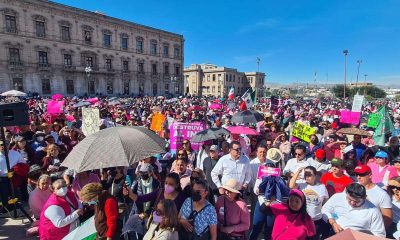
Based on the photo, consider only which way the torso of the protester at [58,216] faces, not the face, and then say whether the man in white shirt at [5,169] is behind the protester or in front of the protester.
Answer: behind

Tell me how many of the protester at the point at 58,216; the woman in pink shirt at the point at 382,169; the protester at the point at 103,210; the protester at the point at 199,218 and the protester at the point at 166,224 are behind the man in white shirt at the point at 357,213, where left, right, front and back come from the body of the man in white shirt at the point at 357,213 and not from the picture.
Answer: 1

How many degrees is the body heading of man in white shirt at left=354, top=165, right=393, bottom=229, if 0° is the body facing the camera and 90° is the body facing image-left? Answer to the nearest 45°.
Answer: approximately 45°

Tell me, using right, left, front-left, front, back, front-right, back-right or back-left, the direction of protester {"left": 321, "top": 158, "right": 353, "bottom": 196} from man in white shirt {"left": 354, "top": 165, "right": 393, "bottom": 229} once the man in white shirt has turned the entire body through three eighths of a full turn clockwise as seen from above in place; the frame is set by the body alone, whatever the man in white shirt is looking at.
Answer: front-left

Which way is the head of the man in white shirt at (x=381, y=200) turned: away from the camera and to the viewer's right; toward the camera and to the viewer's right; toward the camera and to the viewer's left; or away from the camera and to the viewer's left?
toward the camera and to the viewer's left

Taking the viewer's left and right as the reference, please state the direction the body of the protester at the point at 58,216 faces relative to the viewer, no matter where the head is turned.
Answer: facing the viewer and to the right of the viewer

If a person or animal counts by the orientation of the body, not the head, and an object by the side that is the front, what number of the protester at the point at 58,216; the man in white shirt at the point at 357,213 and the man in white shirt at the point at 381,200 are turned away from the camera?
0

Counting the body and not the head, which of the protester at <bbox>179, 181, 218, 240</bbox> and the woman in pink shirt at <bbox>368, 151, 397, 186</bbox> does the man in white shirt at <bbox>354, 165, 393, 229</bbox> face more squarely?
the protester

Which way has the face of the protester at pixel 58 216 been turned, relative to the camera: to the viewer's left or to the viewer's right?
to the viewer's right

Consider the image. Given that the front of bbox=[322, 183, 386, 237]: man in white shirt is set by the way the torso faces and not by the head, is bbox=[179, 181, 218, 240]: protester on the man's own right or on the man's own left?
on the man's own right

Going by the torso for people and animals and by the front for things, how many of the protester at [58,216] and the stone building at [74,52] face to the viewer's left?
0

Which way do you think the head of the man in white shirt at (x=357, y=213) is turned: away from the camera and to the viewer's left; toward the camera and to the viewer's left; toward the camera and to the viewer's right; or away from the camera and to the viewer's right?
toward the camera and to the viewer's left

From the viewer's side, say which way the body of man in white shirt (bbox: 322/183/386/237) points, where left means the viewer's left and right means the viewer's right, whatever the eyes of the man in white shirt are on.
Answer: facing the viewer

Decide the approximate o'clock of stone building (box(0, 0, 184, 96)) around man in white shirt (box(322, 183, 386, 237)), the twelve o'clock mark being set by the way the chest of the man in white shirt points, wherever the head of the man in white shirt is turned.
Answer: The stone building is roughly at 4 o'clock from the man in white shirt.
